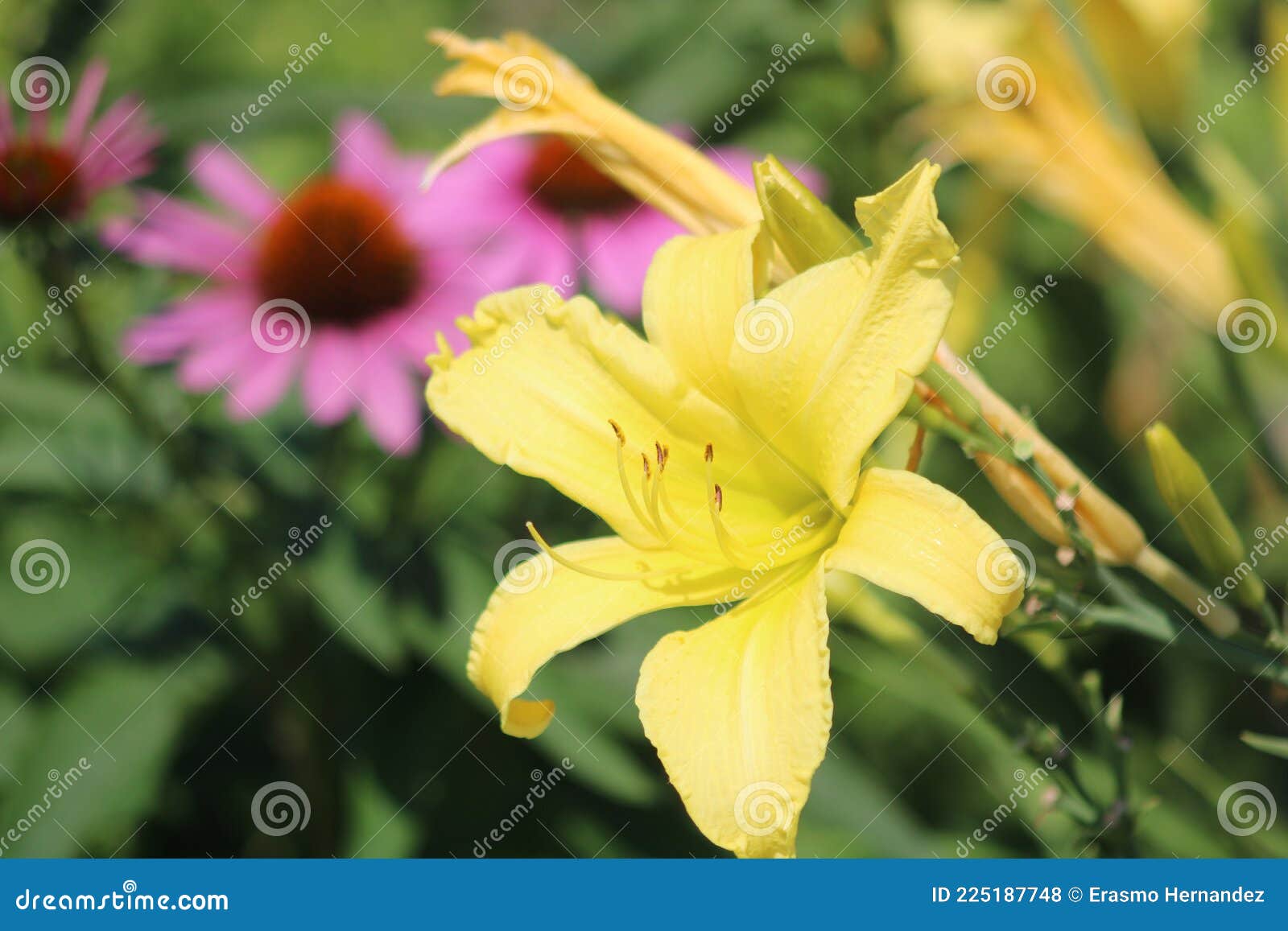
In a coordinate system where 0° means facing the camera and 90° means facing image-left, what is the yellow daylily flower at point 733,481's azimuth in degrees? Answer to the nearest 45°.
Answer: approximately 45°

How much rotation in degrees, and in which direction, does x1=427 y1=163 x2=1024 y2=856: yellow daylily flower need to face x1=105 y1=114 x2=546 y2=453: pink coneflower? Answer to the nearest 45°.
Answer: approximately 90° to its right

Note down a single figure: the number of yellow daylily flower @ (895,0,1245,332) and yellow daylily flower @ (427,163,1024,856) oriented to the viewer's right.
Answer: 0

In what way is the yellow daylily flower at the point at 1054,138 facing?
to the viewer's left
